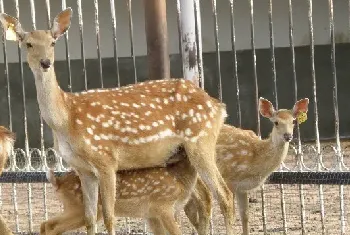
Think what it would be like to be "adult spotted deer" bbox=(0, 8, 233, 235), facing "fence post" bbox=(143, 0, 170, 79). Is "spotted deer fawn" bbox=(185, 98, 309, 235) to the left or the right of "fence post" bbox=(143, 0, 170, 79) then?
right

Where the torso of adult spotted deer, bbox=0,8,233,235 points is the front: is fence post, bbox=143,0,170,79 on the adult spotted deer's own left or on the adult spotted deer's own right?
on the adult spotted deer's own right

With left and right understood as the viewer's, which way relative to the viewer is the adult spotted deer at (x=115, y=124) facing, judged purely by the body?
facing to the left of the viewer
